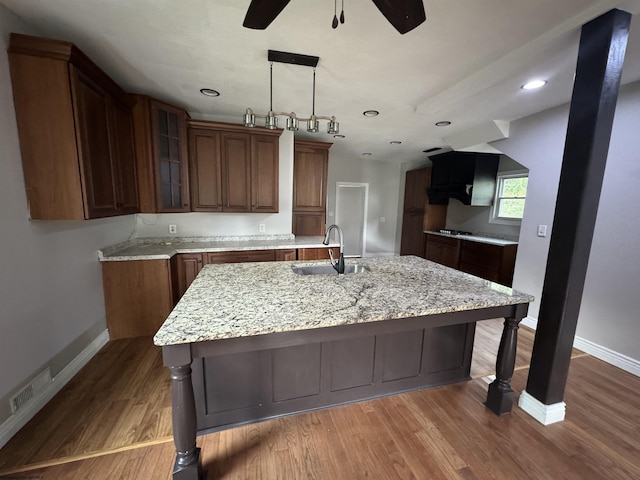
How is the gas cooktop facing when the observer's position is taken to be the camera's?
facing the viewer and to the left of the viewer

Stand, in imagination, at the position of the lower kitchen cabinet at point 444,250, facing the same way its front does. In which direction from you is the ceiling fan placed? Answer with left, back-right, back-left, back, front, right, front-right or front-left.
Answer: front-left

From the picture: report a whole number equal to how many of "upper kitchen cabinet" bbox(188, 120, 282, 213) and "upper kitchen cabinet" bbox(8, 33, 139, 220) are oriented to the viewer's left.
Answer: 0

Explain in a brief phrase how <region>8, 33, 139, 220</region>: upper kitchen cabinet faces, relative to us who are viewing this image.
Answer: facing the viewer and to the right of the viewer

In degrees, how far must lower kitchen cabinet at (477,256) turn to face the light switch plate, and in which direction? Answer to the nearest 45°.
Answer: approximately 90° to its left

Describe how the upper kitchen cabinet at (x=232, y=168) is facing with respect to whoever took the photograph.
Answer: facing the viewer

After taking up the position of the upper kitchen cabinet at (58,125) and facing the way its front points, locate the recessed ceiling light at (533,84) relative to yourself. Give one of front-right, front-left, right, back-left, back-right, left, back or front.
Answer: front

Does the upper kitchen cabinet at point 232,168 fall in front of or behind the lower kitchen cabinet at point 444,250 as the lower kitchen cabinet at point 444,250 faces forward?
in front
